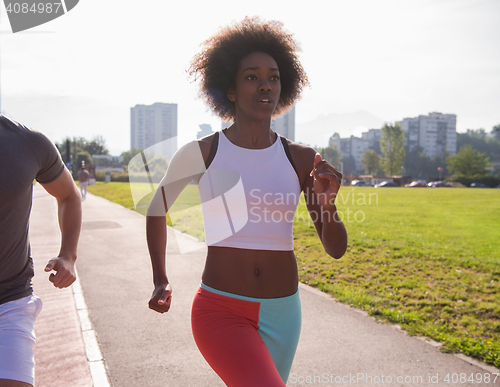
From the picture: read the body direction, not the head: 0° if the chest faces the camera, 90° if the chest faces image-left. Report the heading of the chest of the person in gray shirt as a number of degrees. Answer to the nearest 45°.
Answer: approximately 0°

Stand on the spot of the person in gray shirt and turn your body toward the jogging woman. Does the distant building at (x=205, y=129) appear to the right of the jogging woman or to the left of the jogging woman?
left

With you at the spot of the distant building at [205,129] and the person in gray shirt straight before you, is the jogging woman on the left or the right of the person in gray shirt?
left

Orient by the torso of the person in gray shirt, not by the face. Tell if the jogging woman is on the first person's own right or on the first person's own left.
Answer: on the first person's own left

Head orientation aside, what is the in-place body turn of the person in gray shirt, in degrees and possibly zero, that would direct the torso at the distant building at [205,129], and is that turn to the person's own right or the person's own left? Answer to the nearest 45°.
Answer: approximately 135° to the person's own left
